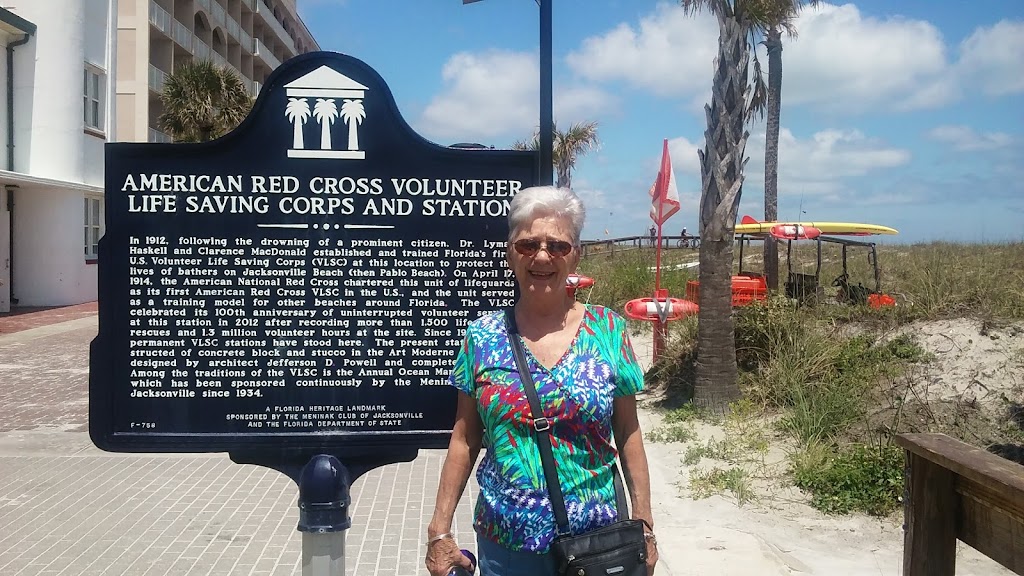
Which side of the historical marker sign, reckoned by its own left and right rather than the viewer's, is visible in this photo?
front

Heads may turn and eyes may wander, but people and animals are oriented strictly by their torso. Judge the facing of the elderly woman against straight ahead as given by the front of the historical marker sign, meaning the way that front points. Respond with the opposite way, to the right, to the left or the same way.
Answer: the same way

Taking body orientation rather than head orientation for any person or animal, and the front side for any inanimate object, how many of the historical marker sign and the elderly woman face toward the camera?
2

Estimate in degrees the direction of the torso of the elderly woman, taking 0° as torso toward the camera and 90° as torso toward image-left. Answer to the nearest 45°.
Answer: approximately 0°

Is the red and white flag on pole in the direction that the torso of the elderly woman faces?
no

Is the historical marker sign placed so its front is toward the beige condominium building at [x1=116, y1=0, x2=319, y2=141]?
no

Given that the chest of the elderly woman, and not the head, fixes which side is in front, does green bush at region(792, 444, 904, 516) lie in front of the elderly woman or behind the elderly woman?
behind

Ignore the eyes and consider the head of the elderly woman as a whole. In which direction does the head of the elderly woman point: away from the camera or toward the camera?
toward the camera

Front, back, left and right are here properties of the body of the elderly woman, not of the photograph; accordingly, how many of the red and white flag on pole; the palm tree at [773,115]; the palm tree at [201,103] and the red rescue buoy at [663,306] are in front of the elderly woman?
0

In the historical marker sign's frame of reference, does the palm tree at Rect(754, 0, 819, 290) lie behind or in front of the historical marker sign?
behind

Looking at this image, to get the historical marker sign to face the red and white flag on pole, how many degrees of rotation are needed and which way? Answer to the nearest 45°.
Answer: approximately 135° to its left

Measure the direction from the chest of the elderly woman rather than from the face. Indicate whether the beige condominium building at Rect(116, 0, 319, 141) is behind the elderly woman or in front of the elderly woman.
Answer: behind
